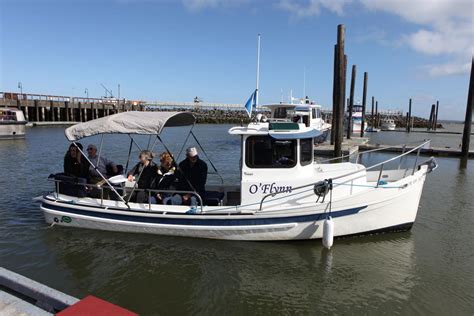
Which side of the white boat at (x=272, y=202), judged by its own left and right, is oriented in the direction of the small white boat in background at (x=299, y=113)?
left

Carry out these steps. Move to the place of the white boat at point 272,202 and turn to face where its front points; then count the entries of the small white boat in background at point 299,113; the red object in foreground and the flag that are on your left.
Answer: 2

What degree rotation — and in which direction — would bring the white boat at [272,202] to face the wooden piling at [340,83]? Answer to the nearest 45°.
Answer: approximately 90° to its left

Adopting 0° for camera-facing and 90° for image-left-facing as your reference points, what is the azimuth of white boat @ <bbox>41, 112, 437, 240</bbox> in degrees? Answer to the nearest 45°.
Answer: approximately 270°
